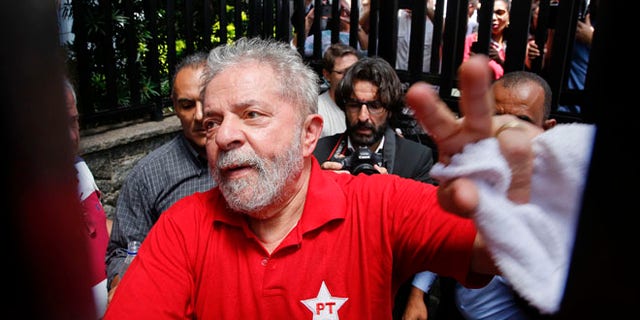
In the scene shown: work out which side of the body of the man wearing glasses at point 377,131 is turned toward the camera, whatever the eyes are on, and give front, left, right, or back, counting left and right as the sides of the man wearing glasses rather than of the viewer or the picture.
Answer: front

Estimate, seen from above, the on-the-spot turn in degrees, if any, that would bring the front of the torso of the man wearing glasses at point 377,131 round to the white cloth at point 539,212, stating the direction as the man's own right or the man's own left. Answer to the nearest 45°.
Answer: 0° — they already face it

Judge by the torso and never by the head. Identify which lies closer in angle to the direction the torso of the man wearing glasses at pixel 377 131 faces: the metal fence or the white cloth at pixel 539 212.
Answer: the white cloth

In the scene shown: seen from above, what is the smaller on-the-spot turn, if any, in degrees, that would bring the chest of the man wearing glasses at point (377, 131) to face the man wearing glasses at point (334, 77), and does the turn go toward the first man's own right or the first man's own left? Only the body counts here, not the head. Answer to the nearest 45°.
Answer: approximately 180°
